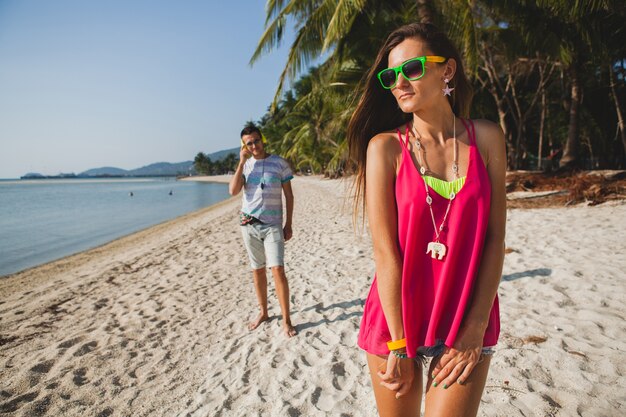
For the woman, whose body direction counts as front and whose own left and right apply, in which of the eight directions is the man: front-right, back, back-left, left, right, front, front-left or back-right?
back-right

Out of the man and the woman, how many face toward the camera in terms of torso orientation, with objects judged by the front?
2

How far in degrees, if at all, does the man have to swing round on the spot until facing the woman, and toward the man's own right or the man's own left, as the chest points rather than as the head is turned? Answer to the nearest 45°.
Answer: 0° — they already face them

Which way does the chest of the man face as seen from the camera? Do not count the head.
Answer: toward the camera

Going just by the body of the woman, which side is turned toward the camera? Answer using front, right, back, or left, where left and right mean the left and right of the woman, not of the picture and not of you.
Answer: front
